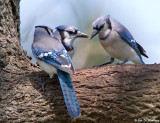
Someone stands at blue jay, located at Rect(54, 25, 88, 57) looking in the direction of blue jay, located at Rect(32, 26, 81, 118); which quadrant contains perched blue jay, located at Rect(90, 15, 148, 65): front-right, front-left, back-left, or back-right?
back-left

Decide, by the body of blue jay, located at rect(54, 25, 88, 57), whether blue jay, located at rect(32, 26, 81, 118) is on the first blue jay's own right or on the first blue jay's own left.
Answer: on the first blue jay's own right

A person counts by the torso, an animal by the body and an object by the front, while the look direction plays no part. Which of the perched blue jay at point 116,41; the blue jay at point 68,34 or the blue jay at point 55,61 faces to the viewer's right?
the blue jay at point 68,34

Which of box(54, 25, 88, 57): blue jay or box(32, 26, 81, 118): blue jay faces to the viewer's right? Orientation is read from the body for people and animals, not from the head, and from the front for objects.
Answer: box(54, 25, 88, 57): blue jay

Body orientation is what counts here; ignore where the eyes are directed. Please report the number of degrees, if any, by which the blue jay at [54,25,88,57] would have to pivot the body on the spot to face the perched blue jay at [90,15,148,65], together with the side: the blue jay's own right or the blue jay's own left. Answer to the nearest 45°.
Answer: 0° — it already faces it

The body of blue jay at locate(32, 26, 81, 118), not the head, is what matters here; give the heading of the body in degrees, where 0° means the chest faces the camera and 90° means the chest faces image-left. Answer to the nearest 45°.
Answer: approximately 135°

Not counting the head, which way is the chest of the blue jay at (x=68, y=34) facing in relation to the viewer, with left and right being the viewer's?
facing to the right of the viewer

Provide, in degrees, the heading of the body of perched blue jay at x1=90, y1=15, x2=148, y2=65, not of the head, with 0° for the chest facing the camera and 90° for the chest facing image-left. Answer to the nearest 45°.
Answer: approximately 45°

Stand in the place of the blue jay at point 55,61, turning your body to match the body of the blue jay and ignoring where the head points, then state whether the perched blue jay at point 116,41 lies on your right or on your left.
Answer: on your right
